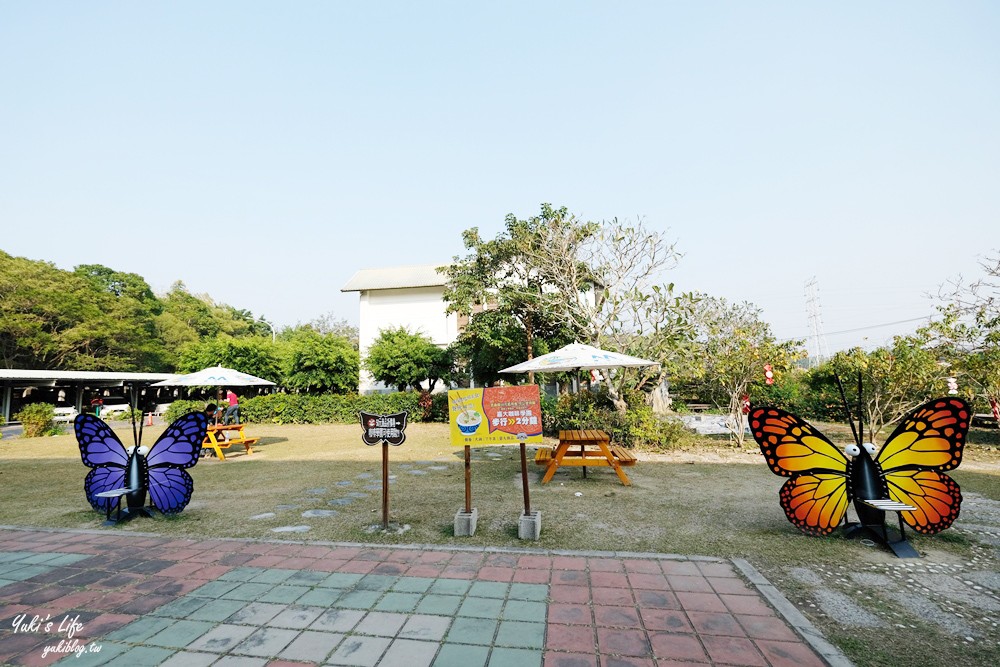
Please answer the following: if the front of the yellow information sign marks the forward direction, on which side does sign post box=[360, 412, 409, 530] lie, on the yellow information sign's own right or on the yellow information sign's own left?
on the yellow information sign's own right

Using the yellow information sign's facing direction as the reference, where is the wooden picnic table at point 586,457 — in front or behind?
behind

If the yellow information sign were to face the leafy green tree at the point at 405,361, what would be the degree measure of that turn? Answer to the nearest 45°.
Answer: approximately 180°

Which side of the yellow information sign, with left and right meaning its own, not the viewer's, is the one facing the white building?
back

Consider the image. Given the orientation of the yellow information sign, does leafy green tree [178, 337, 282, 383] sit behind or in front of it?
behind

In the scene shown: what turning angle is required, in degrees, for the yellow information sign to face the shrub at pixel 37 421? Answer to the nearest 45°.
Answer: approximately 135° to its right

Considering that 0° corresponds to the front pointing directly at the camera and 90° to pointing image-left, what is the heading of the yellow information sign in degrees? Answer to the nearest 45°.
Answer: approximately 0°
